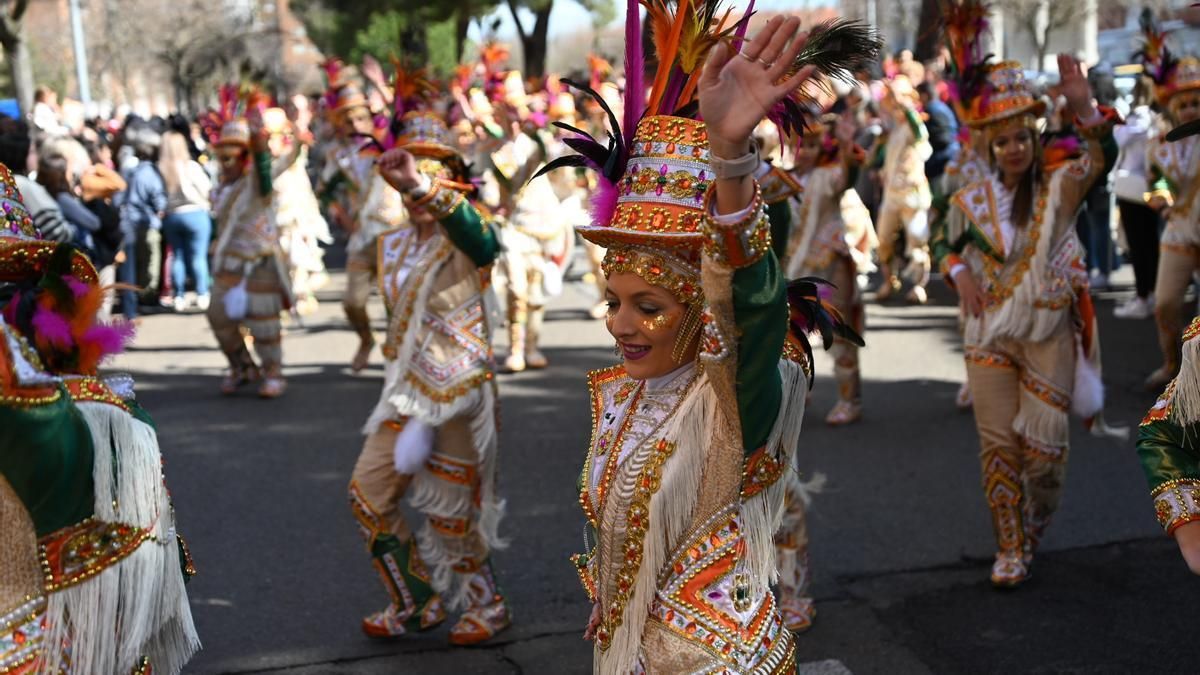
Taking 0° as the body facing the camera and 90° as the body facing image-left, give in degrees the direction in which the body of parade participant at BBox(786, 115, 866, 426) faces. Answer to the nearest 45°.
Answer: approximately 45°

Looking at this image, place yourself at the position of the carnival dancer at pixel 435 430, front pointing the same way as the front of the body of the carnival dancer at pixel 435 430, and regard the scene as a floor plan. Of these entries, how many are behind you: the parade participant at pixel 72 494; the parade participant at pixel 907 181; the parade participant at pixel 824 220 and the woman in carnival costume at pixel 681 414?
2

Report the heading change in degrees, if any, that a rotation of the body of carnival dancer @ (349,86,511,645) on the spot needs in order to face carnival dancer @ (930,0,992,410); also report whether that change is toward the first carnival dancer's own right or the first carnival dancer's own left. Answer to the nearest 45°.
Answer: approximately 135° to the first carnival dancer's own left

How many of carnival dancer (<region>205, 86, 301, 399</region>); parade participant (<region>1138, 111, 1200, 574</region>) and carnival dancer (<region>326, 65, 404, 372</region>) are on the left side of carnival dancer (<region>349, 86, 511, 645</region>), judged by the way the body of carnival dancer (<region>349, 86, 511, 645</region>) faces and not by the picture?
1

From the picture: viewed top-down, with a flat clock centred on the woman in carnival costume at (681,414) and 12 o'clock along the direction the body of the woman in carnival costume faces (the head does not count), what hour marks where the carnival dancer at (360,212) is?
The carnival dancer is roughly at 4 o'clock from the woman in carnival costume.

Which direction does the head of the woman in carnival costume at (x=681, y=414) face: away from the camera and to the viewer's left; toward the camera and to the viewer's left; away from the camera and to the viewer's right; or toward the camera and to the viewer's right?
toward the camera and to the viewer's left

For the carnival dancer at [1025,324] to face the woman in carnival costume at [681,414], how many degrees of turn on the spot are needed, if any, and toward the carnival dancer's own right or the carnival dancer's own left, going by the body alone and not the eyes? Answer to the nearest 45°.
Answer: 0° — they already face them

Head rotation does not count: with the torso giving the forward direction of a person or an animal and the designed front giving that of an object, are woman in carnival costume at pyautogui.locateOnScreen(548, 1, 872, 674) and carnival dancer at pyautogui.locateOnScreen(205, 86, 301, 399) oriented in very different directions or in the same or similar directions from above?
same or similar directions

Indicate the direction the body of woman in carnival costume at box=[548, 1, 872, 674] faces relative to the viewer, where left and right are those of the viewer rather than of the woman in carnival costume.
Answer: facing the viewer and to the left of the viewer

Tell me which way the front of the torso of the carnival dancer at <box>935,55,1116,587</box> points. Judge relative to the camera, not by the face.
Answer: toward the camera

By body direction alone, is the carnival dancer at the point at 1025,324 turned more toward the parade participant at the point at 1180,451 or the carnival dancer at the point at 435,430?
the parade participant

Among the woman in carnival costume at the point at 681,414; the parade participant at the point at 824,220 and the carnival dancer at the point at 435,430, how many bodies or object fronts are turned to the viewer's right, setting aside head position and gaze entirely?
0

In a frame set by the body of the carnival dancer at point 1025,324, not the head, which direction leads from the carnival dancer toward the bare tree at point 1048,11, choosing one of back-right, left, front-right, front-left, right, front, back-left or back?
back

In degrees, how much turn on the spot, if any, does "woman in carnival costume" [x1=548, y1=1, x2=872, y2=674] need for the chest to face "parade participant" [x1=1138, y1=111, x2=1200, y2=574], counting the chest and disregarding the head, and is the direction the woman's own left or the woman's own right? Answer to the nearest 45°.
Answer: approximately 135° to the woman's own left

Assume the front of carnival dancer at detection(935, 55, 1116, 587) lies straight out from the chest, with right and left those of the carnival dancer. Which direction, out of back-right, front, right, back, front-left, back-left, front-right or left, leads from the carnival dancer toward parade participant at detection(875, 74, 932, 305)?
back

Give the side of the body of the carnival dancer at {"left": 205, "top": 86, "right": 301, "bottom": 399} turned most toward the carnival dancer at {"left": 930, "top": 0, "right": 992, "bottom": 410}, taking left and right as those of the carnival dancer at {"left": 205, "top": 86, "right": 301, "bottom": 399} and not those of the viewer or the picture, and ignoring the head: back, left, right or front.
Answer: left
